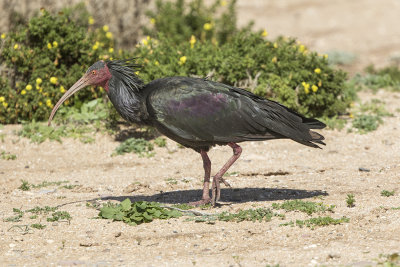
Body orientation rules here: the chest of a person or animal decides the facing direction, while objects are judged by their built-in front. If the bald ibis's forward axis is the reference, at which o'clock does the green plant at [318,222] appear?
The green plant is roughly at 7 o'clock from the bald ibis.

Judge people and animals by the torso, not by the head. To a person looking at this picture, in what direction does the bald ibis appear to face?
facing to the left of the viewer

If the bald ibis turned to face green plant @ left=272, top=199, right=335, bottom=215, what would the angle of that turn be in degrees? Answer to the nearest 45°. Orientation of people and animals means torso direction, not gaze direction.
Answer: approximately 180°

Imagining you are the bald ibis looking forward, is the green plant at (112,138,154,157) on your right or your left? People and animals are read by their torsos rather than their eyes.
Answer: on your right

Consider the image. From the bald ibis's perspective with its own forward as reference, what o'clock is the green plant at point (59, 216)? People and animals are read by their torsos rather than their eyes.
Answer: The green plant is roughly at 12 o'clock from the bald ibis.

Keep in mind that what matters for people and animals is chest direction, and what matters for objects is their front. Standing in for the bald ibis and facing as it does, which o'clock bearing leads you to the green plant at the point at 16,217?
The green plant is roughly at 12 o'clock from the bald ibis.

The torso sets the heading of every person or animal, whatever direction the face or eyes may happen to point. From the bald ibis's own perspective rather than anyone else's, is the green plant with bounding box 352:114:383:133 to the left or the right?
on its right

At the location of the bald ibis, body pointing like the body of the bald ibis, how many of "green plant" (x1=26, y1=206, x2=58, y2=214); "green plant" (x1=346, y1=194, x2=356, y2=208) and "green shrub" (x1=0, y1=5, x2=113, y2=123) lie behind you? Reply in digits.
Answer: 1

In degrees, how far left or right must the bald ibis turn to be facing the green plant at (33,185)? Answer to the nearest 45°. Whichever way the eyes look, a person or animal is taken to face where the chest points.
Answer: approximately 45° to its right

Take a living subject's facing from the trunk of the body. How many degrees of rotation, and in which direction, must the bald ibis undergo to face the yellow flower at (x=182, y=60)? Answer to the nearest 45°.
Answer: approximately 90° to its right

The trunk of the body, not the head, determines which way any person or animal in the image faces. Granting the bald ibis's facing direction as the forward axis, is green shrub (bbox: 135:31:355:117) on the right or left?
on its right
